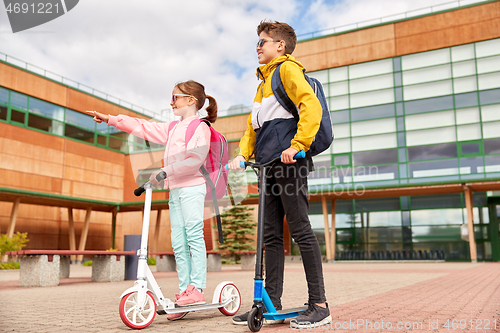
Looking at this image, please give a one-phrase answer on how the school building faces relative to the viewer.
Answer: facing the viewer

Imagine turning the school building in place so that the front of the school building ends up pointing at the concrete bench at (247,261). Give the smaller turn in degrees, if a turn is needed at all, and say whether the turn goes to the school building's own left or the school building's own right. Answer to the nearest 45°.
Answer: approximately 45° to the school building's own right

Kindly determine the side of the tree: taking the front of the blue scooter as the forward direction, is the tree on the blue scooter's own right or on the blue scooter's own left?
on the blue scooter's own right

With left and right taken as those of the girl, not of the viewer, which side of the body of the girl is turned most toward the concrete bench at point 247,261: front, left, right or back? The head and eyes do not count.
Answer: right

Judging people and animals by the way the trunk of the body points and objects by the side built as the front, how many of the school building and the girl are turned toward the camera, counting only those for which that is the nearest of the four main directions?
1

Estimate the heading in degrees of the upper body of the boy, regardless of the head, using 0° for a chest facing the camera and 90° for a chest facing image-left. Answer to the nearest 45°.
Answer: approximately 45°

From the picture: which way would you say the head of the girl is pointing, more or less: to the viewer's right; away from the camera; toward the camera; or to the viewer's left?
to the viewer's left

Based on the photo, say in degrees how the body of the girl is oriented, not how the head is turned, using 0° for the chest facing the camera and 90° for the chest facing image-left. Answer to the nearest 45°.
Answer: approximately 90°

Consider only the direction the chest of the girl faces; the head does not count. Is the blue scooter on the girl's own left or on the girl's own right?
on the girl's own left

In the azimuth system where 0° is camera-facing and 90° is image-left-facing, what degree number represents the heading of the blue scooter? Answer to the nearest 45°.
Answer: approximately 45°

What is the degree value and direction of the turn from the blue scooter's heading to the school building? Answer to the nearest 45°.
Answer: approximately 135° to its right

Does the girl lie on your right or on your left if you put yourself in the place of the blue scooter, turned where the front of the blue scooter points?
on your right

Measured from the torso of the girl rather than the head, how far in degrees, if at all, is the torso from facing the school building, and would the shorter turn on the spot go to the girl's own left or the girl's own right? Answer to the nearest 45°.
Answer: approximately 135° to the girl's own right
